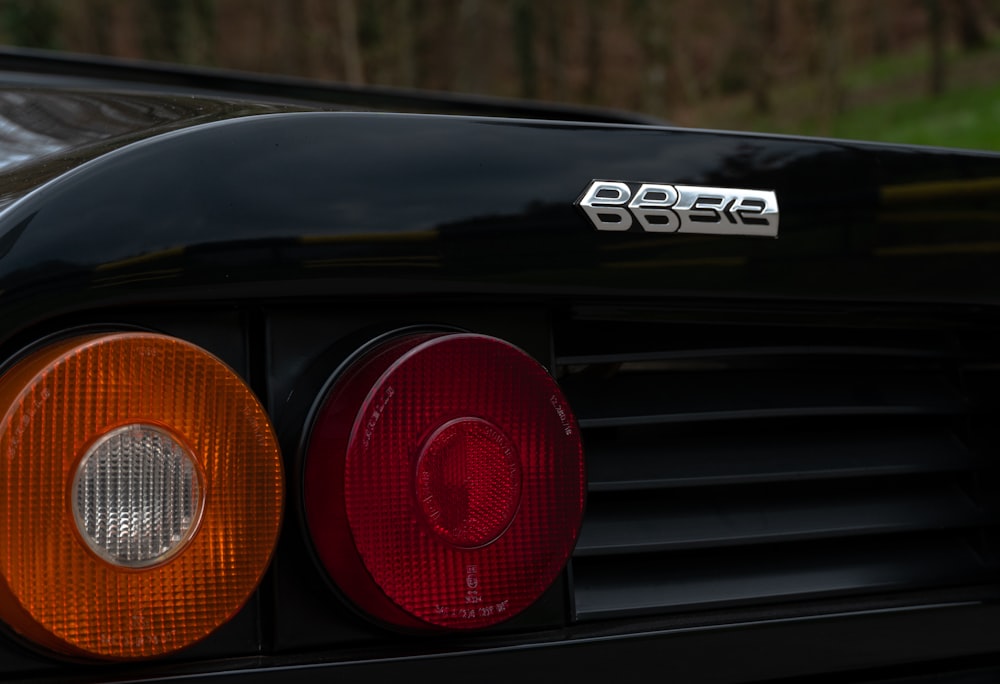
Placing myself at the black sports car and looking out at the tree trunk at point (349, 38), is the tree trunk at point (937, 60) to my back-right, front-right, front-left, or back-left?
front-right

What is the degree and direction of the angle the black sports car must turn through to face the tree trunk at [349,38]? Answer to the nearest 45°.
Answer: approximately 45° to its right

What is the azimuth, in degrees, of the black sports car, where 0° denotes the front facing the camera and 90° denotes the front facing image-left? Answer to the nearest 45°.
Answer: approximately 135°
